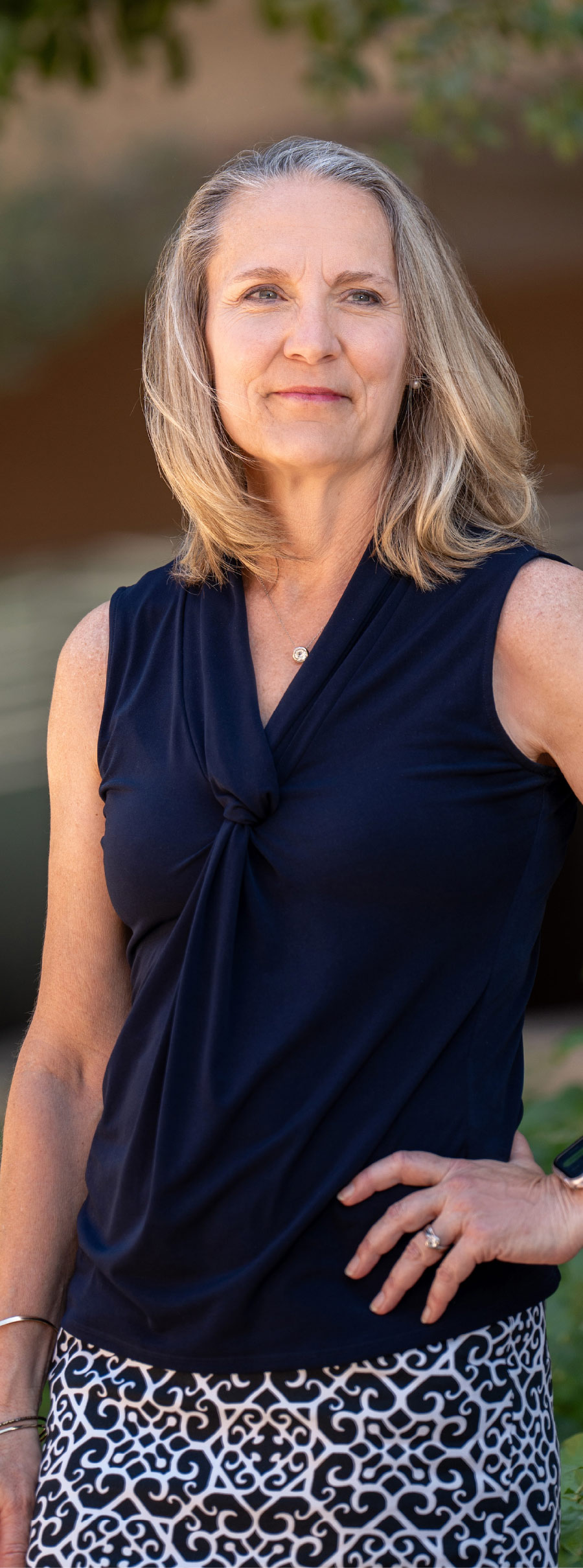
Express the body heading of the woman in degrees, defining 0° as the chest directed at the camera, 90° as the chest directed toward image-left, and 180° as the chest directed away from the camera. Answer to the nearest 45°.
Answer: approximately 45°
